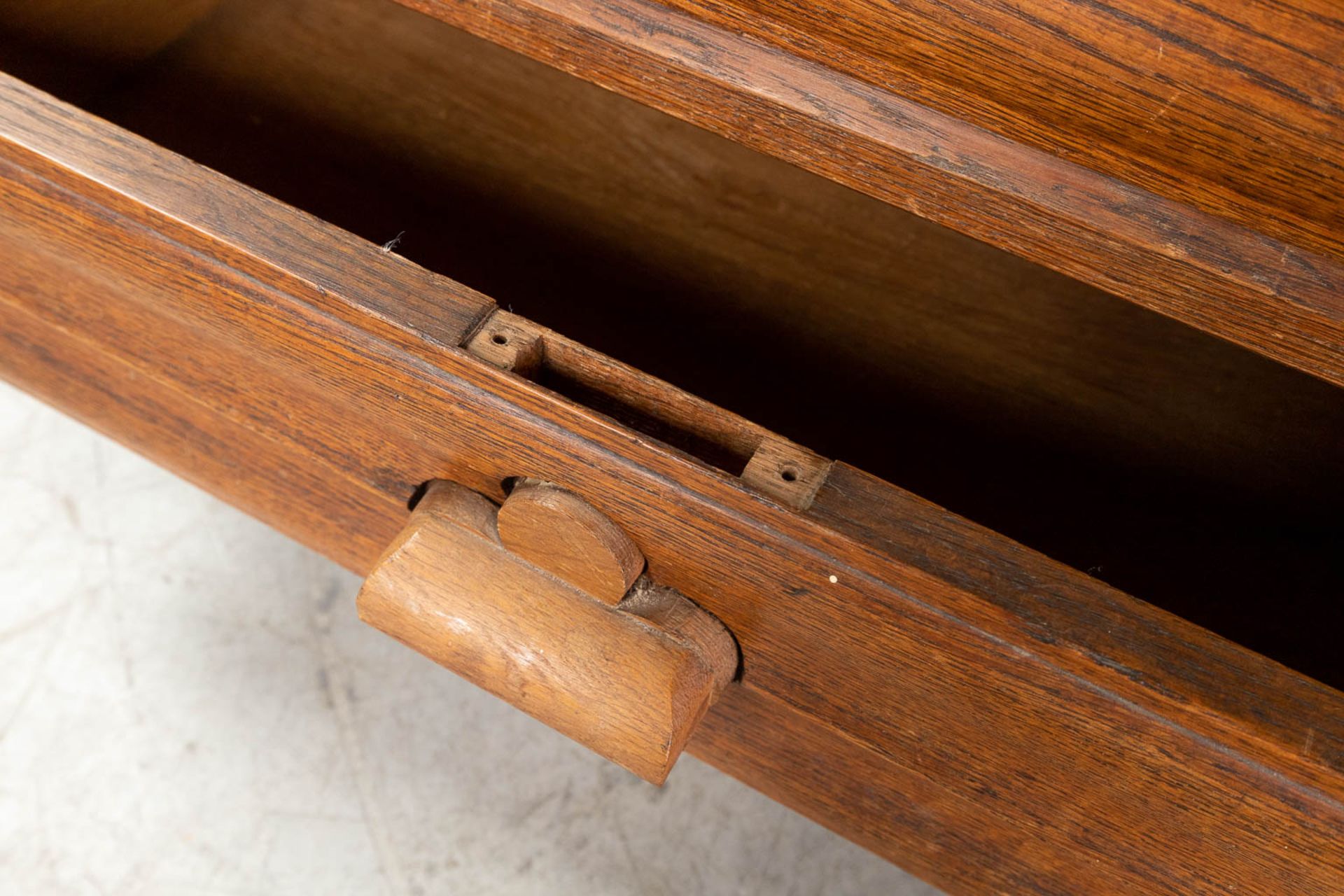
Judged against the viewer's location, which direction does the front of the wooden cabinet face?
facing the viewer and to the left of the viewer
